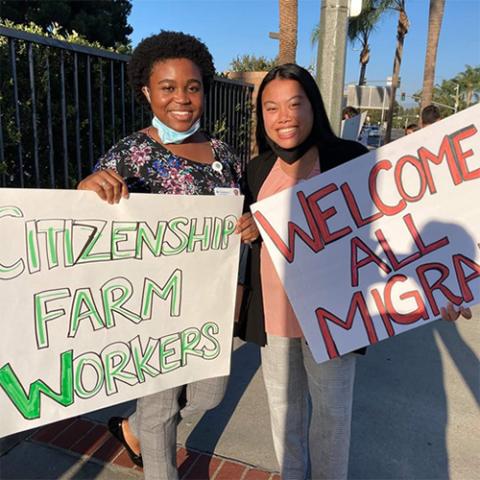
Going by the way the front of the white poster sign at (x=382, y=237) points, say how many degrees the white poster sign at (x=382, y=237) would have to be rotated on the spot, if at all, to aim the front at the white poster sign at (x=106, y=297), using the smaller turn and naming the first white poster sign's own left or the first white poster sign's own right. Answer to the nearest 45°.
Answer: approximately 45° to the first white poster sign's own right

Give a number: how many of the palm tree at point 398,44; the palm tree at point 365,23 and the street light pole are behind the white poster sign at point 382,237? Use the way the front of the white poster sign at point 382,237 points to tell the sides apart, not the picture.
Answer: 3

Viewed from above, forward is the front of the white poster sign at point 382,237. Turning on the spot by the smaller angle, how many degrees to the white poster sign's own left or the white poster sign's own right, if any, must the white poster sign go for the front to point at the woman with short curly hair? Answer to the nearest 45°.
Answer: approximately 90° to the white poster sign's own right

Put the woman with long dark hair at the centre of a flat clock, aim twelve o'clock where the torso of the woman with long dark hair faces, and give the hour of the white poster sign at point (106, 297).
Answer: The white poster sign is roughly at 2 o'clock from the woman with long dark hair.

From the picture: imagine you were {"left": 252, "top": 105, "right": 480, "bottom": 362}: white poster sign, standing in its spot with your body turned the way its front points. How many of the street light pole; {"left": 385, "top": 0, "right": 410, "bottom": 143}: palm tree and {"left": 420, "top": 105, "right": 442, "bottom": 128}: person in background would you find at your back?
3

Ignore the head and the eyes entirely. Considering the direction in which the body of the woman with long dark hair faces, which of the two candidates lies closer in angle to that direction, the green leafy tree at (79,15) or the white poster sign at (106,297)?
the white poster sign

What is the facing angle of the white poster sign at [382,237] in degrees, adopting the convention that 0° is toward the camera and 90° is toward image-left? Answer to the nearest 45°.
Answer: approximately 0°

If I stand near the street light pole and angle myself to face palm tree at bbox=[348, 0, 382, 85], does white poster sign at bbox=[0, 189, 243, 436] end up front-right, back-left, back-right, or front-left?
back-left

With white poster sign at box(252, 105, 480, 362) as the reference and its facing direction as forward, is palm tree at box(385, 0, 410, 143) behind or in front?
behind

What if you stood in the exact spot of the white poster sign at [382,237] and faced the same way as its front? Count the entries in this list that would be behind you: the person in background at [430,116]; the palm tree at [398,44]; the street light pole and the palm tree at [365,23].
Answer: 4

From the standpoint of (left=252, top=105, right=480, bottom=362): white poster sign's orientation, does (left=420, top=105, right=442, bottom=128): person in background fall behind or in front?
behind

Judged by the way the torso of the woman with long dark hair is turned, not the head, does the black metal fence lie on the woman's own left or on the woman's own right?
on the woman's own right
